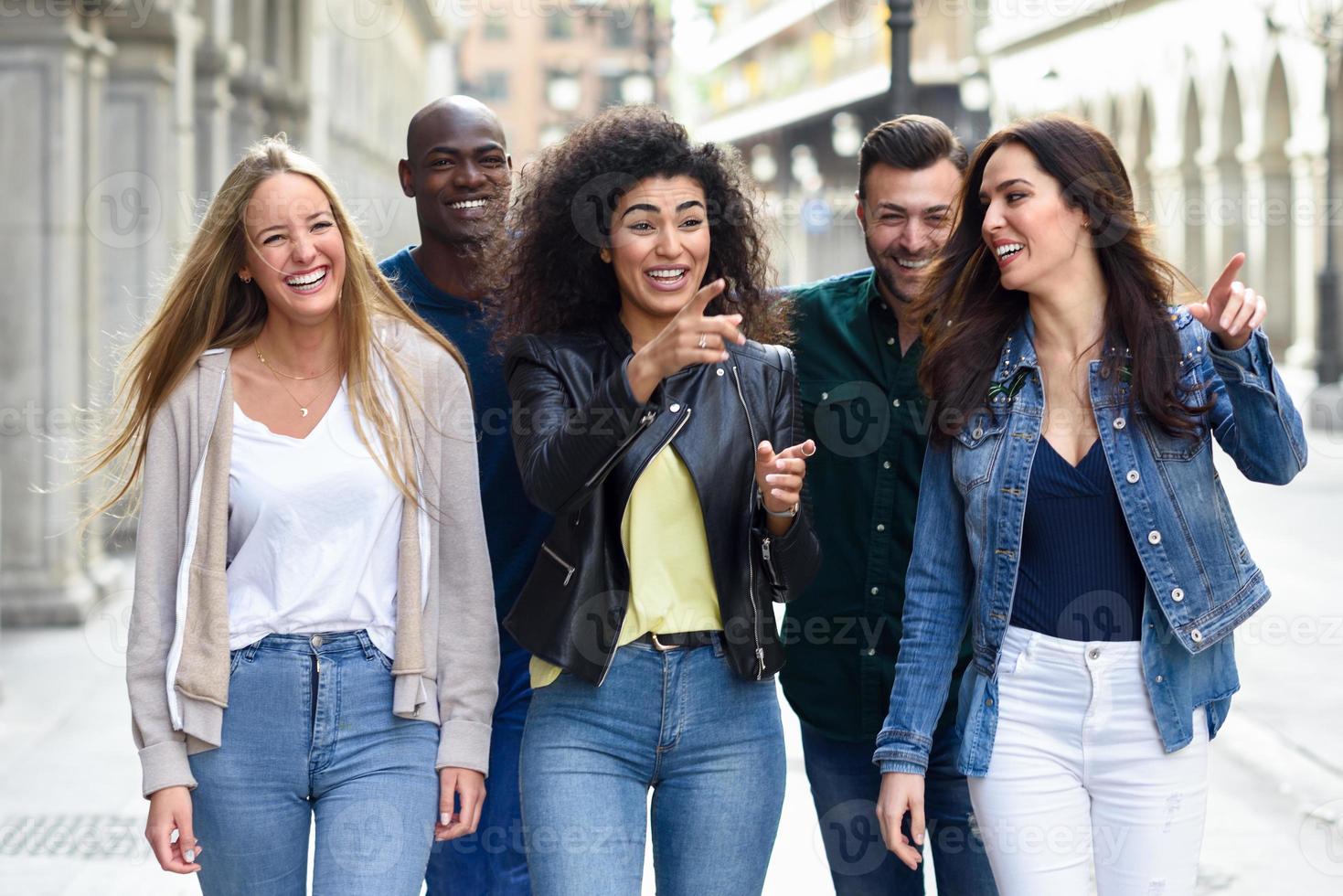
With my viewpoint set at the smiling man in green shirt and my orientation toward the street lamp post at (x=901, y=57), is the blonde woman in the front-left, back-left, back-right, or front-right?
back-left

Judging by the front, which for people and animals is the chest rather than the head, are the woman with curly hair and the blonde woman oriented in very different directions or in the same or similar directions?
same or similar directions

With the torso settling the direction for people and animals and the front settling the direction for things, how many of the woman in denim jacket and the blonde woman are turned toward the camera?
2

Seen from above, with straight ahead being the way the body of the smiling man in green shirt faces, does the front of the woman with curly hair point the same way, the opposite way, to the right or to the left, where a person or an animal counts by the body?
the same way

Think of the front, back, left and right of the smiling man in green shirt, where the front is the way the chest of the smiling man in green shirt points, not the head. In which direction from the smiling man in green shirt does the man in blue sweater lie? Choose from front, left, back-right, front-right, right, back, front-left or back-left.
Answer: right

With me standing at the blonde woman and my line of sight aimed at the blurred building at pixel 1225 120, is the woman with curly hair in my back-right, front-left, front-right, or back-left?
front-right

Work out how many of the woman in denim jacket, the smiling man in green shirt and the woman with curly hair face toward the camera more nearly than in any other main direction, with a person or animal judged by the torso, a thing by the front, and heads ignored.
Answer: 3

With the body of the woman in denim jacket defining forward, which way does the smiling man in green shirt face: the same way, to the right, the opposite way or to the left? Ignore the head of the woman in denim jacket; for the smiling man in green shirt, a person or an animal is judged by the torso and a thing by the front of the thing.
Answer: the same way

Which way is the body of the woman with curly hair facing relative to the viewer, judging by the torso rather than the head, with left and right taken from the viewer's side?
facing the viewer

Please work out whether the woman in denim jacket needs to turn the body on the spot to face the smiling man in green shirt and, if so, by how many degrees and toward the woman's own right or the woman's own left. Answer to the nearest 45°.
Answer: approximately 135° to the woman's own right

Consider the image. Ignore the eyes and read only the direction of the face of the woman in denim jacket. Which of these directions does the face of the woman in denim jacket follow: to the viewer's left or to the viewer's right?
to the viewer's left

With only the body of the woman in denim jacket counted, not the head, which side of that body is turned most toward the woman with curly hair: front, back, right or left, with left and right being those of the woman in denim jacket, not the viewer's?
right

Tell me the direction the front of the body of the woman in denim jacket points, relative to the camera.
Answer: toward the camera

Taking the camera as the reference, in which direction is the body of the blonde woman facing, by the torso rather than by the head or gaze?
toward the camera

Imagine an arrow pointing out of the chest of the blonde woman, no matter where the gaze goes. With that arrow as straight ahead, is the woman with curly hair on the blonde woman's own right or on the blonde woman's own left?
on the blonde woman's own left
